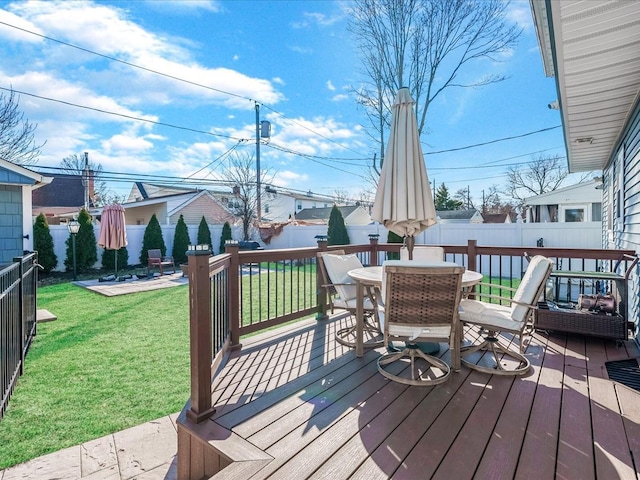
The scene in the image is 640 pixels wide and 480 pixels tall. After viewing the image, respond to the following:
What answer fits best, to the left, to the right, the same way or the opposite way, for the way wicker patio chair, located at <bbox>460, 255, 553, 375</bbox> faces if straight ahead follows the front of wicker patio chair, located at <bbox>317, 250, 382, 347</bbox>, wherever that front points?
the opposite way

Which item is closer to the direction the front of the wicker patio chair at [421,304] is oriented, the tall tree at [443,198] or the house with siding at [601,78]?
the tall tree

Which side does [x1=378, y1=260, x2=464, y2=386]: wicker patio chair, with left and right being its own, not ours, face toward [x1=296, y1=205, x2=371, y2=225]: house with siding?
front

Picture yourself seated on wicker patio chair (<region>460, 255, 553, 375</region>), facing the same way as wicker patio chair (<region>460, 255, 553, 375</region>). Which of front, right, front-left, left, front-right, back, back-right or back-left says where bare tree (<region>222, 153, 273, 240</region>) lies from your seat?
front-right

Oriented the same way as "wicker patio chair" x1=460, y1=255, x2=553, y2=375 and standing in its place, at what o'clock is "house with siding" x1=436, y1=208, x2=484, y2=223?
The house with siding is roughly at 3 o'clock from the wicker patio chair.

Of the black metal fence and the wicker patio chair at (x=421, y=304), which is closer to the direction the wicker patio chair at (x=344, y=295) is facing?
the wicker patio chair

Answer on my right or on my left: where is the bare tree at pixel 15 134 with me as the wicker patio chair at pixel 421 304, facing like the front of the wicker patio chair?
on my left

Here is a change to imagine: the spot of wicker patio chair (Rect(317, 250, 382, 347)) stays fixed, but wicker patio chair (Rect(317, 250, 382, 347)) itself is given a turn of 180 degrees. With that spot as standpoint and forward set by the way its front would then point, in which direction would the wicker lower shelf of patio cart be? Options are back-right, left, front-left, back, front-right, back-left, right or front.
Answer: back-right

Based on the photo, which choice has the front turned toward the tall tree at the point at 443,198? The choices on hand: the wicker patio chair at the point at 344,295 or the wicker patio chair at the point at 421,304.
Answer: the wicker patio chair at the point at 421,304

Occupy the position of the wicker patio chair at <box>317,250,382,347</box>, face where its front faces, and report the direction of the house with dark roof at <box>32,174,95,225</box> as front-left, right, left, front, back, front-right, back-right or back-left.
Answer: back

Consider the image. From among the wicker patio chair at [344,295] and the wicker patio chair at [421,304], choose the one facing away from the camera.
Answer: the wicker patio chair at [421,304]

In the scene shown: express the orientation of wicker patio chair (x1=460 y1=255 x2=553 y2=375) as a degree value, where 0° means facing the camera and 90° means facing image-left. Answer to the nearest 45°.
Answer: approximately 90°

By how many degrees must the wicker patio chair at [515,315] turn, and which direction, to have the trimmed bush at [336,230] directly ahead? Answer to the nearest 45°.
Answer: approximately 45° to its right

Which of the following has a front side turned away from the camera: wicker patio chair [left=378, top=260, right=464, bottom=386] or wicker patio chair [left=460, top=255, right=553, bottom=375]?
wicker patio chair [left=378, top=260, right=464, bottom=386]

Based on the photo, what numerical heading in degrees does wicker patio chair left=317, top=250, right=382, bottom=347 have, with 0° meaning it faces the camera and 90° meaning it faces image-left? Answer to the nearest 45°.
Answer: approximately 315°

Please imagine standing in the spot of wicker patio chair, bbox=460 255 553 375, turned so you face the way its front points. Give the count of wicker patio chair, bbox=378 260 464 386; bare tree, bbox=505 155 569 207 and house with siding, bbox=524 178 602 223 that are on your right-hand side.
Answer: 2

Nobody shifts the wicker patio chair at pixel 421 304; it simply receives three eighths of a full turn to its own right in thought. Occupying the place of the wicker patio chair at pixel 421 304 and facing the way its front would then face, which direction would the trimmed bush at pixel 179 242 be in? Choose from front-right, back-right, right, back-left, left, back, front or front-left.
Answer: back

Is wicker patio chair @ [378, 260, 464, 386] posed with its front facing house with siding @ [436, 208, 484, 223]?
yes

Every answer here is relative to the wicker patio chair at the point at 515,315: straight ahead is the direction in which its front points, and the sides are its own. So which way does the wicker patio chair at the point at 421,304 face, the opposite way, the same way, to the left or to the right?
to the right

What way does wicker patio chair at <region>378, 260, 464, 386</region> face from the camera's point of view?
away from the camera

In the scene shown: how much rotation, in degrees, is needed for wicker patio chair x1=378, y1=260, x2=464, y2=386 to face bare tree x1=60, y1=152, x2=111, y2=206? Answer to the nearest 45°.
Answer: approximately 45° to its left
